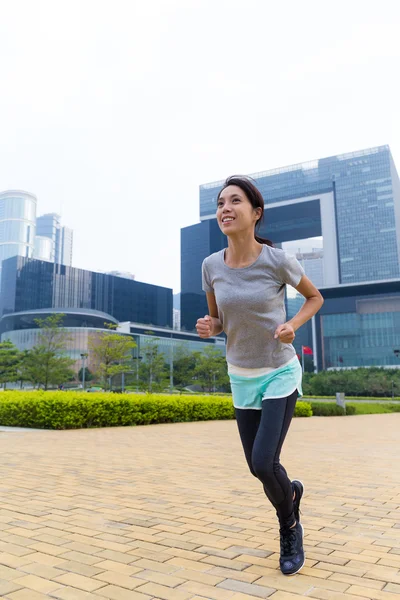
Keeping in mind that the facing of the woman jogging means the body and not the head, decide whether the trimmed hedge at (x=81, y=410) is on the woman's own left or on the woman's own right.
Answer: on the woman's own right

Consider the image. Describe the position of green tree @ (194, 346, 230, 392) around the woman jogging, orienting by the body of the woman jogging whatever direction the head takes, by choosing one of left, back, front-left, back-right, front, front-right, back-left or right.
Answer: back-right

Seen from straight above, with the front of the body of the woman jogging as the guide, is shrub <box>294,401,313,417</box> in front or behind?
behind

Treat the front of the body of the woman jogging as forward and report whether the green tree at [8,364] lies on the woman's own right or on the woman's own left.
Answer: on the woman's own right

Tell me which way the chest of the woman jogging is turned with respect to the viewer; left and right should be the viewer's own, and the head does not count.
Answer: facing the viewer and to the left of the viewer

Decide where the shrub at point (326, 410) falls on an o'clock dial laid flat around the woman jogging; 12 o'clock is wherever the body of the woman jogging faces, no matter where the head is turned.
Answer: The shrub is roughly at 5 o'clock from the woman jogging.

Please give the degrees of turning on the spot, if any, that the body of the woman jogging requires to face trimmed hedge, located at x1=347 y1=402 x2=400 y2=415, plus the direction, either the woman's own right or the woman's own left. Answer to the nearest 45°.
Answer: approximately 135° to the woman's own right
